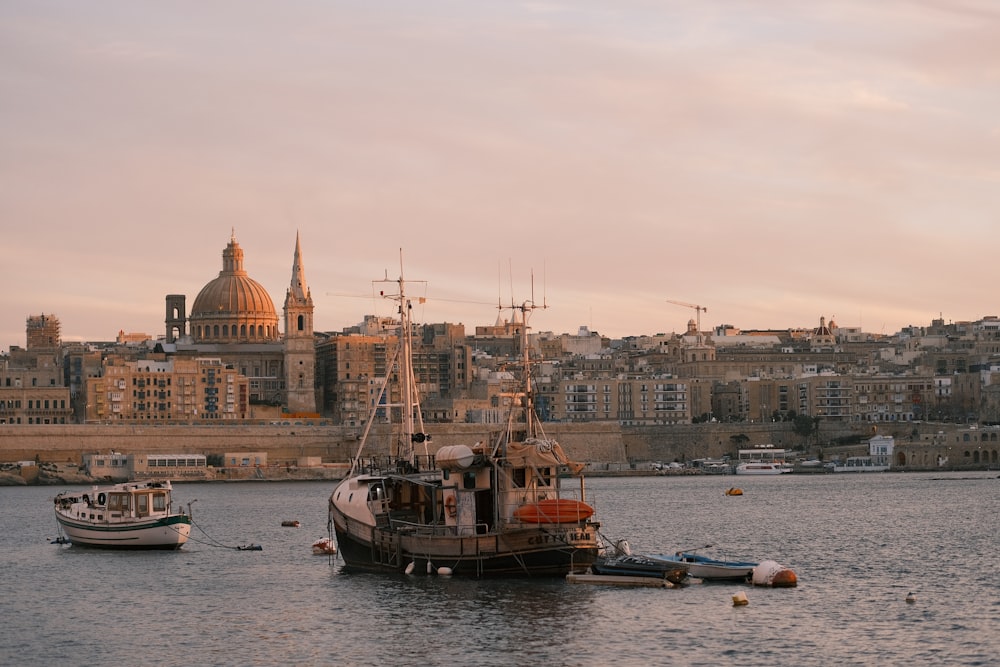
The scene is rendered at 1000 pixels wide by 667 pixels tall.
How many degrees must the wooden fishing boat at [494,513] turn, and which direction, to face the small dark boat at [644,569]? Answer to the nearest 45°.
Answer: approximately 135° to its right

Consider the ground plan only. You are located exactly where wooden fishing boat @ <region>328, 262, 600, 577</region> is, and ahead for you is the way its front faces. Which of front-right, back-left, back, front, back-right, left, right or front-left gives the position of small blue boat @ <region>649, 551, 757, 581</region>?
back-right

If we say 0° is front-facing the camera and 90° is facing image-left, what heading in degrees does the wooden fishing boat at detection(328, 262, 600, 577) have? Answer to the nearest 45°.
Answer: approximately 135°
